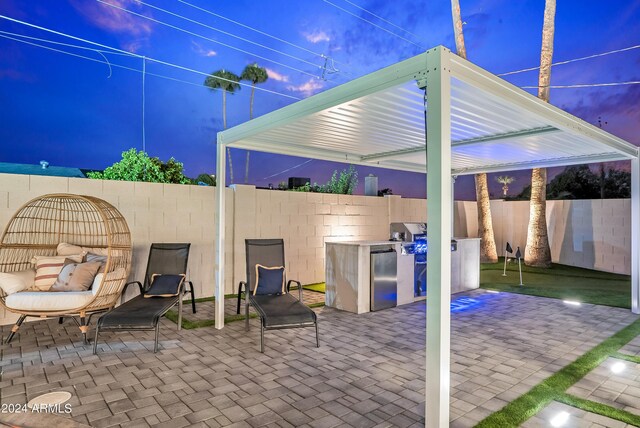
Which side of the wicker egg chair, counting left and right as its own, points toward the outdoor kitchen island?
left

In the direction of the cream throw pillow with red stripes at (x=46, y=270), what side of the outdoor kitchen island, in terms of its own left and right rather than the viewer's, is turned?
right

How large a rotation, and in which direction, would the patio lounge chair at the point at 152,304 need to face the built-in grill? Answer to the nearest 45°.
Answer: approximately 135° to its left

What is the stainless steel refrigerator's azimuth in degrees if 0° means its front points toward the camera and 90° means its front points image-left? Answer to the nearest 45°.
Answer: approximately 315°

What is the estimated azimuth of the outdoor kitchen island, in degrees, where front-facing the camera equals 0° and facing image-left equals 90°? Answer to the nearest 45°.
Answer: approximately 315°

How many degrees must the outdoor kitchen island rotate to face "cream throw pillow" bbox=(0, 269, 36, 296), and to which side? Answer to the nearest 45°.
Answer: approximately 90° to its right

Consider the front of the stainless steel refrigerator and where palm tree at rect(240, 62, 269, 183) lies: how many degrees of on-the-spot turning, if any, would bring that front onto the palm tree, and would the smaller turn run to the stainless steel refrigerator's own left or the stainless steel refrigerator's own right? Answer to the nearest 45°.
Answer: approximately 180°

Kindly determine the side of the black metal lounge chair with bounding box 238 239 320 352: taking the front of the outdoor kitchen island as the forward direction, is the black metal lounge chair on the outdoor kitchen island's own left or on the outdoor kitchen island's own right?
on the outdoor kitchen island's own right

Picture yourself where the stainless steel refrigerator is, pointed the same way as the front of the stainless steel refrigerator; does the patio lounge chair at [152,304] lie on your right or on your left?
on your right

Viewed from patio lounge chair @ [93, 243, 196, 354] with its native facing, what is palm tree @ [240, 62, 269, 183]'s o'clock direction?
The palm tree is roughly at 5 o'clock from the patio lounge chair.
